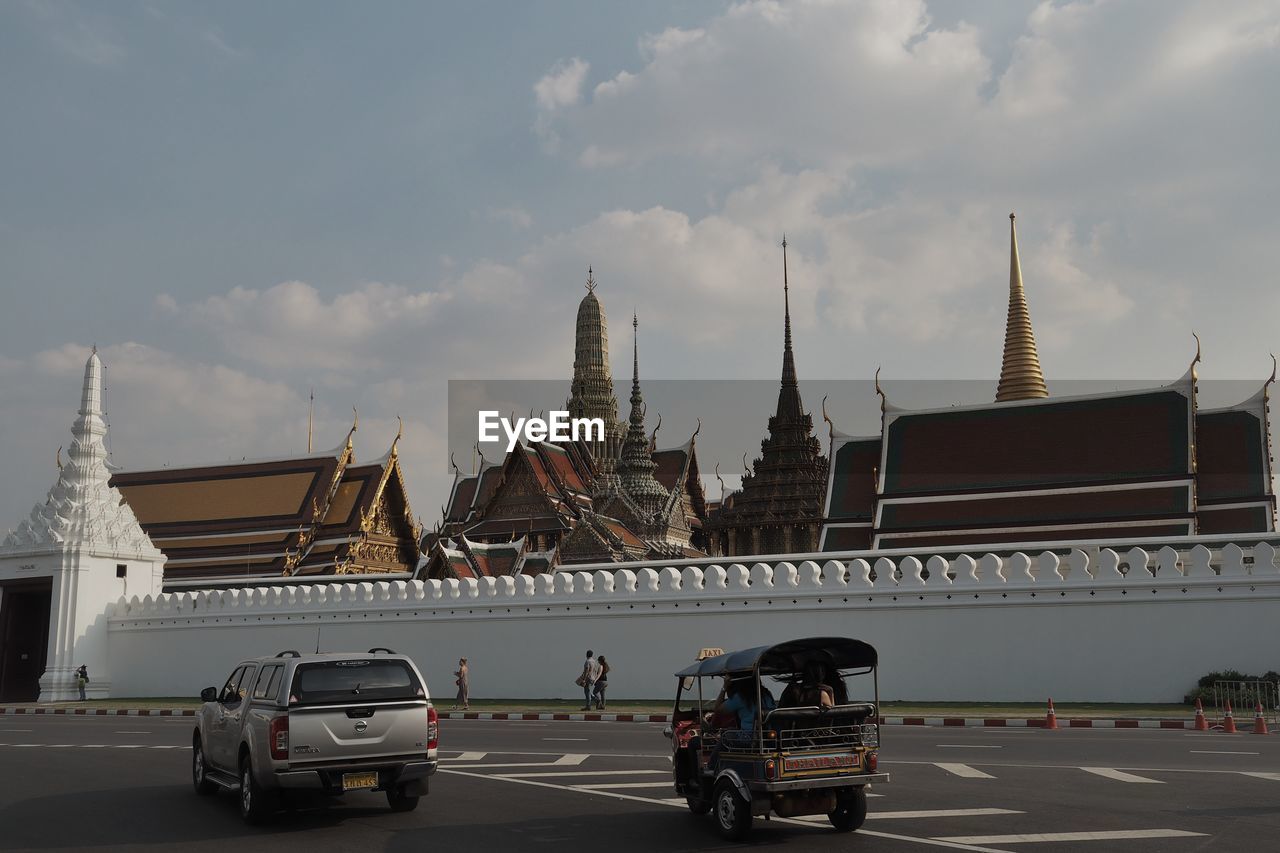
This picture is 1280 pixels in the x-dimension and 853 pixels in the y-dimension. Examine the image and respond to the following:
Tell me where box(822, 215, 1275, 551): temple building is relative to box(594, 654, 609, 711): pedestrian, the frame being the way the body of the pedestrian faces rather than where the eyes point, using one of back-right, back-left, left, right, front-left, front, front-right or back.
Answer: back-right

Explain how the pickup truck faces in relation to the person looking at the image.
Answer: facing away from the viewer and to the left of the viewer

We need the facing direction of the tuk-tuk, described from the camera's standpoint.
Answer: facing away from the viewer and to the left of the viewer

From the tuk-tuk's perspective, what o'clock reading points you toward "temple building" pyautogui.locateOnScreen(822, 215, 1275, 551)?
The temple building is roughly at 2 o'clock from the tuk-tuk.

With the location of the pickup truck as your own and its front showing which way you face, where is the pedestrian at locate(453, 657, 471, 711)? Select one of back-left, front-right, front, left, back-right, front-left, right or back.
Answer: front-right

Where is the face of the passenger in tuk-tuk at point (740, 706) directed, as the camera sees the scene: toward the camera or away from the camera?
away from the camera

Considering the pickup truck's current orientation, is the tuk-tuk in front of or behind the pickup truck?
behind

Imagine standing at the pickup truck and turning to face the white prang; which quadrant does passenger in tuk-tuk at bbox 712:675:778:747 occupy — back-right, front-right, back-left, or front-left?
back-right
